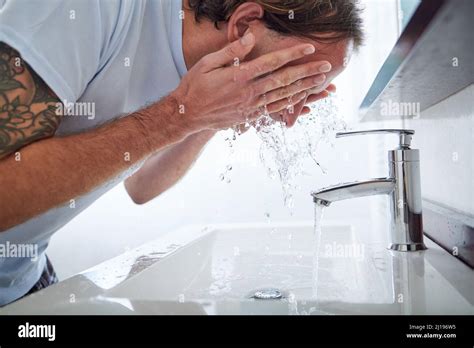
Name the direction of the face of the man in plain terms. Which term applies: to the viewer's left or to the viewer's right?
to the viewer's right

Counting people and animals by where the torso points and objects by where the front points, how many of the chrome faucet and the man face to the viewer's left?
1

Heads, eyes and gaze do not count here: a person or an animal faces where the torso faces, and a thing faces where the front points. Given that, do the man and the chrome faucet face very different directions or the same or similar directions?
very different directions

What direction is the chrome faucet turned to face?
to the viewer's left

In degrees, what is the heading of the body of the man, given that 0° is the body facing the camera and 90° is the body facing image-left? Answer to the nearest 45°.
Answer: approximately 270°
